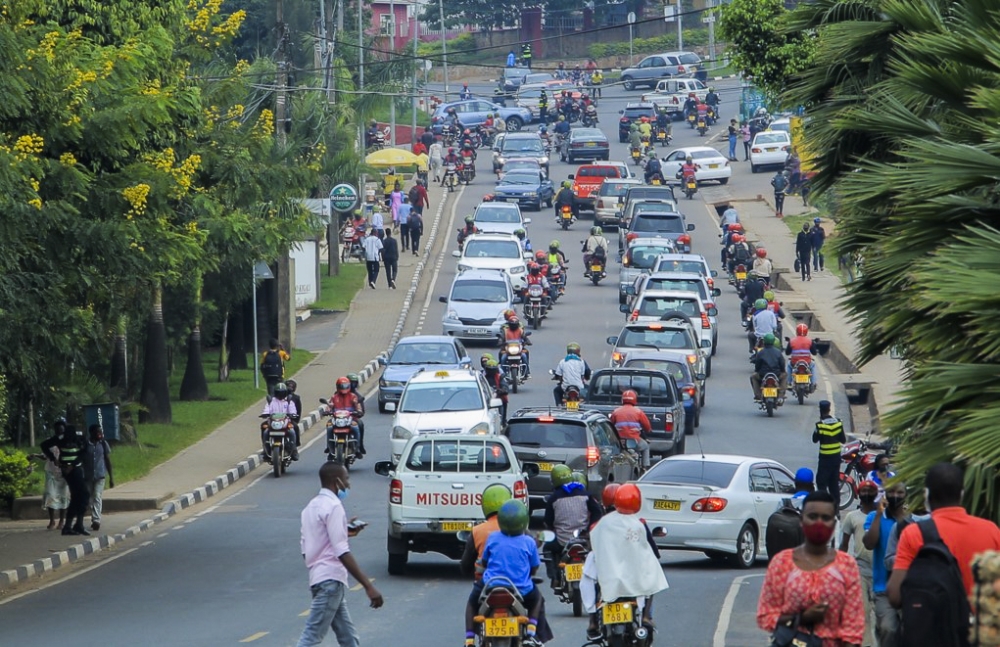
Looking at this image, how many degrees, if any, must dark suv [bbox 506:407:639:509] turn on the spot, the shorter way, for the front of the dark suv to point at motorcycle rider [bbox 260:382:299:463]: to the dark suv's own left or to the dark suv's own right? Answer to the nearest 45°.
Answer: approximately 90° to the dark suv's own left

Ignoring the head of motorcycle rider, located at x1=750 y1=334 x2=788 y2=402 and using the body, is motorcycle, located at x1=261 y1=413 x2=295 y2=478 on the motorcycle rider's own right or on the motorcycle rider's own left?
on the motorcycle rider's own left

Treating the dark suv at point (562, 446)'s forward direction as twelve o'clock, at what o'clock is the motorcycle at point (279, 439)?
The motorcycle is roughly at 9 o'clock from the dark suv.

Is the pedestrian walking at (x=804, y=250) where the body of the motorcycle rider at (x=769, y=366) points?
yes

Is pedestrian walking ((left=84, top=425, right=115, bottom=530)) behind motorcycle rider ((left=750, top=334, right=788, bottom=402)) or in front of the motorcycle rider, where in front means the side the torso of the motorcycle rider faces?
behind

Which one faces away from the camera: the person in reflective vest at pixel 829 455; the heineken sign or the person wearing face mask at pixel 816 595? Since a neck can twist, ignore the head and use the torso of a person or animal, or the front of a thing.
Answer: the person in reflective vest

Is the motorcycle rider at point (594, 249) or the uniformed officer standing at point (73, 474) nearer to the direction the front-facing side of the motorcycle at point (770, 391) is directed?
the motorcycle rider

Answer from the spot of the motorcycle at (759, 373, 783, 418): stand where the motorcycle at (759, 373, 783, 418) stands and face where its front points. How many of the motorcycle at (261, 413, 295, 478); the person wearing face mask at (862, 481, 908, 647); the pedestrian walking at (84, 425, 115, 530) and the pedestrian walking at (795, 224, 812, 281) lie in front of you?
1

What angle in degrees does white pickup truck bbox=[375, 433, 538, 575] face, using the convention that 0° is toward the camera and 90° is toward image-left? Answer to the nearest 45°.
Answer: approximately 180°

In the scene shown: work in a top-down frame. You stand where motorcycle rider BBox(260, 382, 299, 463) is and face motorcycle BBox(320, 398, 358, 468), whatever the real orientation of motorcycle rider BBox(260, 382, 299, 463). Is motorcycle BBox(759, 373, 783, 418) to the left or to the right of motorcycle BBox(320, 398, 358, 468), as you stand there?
left

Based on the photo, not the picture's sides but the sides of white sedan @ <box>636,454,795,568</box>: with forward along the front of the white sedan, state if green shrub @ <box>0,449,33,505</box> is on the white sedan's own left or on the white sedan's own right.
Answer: on the white sedan's own left

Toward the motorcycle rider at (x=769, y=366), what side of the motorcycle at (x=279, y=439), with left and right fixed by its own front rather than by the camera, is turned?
left

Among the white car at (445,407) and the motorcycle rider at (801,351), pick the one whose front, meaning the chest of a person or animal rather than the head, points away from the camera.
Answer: the motorcycle rider

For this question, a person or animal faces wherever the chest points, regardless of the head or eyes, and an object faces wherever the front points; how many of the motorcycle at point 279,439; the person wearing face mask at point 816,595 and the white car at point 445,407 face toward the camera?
3

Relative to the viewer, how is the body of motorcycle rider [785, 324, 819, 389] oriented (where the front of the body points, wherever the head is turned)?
away from the camera

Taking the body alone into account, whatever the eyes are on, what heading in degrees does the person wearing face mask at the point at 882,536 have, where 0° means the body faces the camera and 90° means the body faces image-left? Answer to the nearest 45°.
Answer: approximately 0°

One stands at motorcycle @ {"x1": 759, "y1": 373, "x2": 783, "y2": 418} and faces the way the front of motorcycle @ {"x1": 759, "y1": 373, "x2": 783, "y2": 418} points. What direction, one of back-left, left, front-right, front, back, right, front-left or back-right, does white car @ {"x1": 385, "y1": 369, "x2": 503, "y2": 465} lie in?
back-left
